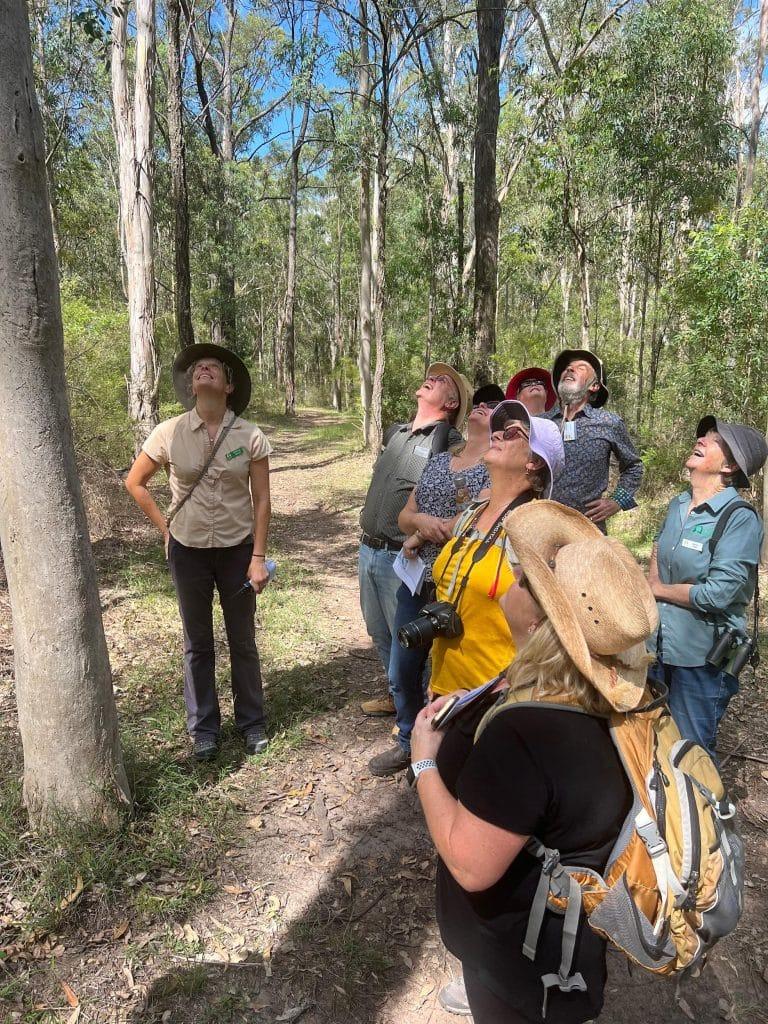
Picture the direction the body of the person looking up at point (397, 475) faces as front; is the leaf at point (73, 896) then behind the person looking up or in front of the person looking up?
in front

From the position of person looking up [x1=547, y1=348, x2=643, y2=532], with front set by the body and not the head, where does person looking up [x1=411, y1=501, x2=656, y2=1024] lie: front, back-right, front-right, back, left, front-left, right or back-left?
front-left

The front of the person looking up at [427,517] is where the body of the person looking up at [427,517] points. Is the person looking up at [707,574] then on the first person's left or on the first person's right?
on the first person's left

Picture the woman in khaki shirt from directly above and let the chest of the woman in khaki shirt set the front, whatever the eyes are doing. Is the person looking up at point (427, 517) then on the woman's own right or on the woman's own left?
on the woman's own left

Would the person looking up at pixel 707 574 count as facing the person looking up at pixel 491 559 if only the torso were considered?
yes

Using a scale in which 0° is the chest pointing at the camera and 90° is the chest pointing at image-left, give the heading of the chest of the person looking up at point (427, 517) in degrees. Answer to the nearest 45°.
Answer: approximately 45°

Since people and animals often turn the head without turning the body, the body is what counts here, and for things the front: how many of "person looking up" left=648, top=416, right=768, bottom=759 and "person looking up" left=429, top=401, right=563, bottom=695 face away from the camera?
0

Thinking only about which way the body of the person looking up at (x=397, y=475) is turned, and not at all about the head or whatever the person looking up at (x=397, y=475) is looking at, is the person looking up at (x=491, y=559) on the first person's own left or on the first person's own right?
on the first person's own left

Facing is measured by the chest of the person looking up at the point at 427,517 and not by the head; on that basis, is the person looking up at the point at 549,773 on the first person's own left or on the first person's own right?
on the first person's own left

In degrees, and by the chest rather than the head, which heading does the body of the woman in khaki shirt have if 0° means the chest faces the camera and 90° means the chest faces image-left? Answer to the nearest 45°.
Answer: approximately 0°

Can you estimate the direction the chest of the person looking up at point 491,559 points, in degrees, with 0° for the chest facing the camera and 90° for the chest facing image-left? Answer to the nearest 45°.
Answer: approximately 45°
